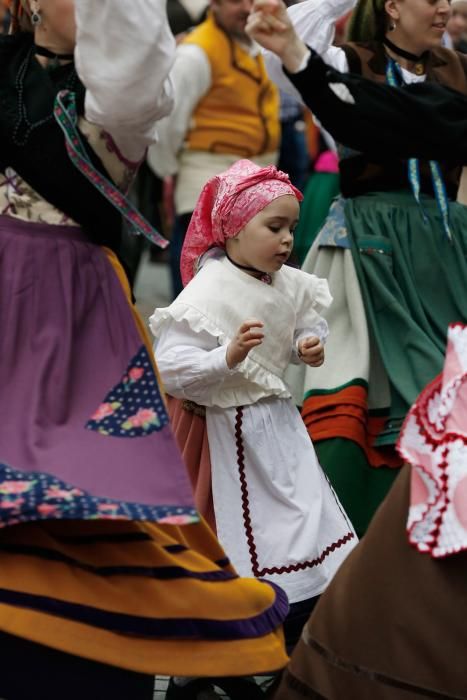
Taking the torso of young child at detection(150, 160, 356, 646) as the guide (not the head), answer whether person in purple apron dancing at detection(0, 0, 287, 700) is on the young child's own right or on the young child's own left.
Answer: on the young child's own right

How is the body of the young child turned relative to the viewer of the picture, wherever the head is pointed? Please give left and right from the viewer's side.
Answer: facing the viewer and to the right of the viewer
